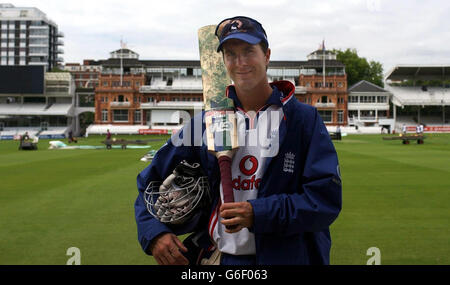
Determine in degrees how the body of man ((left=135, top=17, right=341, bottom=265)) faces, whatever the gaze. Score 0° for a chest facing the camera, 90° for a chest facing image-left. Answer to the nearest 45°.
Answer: approximately 0°
